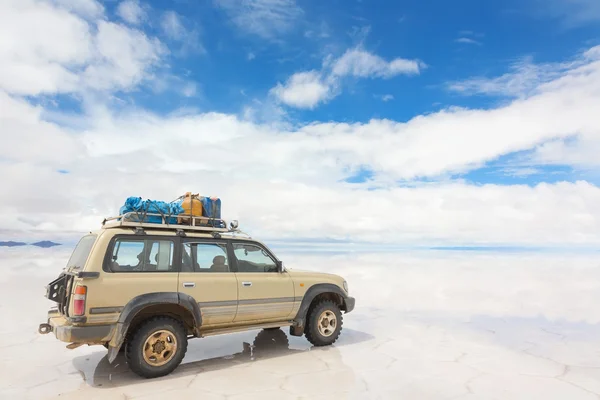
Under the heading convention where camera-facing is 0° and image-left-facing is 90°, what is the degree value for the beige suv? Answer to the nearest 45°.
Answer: approximately 225°
